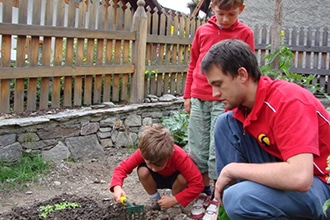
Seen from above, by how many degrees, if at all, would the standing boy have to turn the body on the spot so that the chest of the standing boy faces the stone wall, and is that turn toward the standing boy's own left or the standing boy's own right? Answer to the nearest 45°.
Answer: approximately 135° to the standing boy's own right

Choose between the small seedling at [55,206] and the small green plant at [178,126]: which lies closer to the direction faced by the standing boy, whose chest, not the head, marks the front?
the small seedling

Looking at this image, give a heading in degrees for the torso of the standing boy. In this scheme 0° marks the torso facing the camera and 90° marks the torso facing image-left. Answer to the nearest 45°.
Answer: approximately 0°

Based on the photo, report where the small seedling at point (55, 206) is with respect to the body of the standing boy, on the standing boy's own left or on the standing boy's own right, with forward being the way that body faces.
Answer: on the standing boy's own right

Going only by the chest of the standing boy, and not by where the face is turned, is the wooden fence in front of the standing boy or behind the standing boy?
behind
